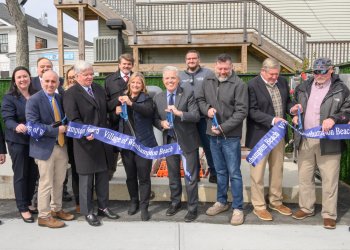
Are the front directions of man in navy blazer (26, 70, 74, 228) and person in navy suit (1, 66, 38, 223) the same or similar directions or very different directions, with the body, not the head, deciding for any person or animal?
same or similar directions

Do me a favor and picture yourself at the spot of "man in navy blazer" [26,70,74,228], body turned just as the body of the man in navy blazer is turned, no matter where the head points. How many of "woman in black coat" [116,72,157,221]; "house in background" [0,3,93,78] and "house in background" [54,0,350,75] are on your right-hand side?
0

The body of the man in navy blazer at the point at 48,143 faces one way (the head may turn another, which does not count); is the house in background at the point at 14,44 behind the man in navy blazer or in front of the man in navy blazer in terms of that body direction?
behind

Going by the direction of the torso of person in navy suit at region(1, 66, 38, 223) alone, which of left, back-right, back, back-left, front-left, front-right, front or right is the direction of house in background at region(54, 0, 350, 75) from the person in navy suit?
left

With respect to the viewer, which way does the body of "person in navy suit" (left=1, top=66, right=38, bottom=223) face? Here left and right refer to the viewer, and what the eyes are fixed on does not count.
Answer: facing the viewer and to the right of the viewer

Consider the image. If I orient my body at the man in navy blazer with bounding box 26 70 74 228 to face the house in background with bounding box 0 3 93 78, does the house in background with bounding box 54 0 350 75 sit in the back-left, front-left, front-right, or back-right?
front-right

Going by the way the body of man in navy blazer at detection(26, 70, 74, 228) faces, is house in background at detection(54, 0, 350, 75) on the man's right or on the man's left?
on the man's left

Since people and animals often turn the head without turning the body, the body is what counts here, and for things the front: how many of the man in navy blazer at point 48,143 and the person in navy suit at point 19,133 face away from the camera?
0

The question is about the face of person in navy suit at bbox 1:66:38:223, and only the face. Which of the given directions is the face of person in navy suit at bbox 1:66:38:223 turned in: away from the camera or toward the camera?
toward the camera

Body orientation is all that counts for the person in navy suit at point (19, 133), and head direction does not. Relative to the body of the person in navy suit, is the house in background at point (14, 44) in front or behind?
behind

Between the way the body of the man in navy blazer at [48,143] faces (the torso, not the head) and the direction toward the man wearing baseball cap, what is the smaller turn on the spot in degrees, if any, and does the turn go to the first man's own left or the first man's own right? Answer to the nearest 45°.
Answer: approximately 45° to the first man's own left
